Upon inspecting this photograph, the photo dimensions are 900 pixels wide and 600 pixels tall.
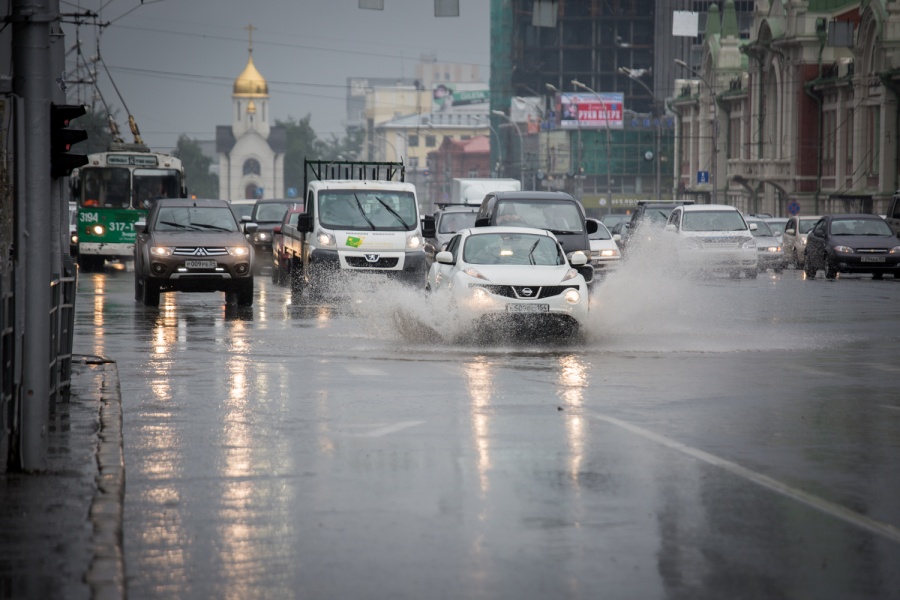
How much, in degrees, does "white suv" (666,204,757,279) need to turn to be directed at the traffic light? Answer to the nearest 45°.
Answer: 0° — it already faces it

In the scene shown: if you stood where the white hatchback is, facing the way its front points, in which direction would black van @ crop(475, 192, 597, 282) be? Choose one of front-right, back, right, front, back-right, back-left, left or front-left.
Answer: back

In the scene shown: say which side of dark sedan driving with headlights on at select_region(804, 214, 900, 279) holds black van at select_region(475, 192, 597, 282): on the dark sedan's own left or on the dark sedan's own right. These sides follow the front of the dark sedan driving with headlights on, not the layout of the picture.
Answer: on the dark sedan's own right

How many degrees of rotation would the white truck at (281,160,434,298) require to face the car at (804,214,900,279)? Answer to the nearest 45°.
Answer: approximately 135° to its left

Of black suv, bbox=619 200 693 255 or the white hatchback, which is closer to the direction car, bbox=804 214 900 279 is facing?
the white hatchback

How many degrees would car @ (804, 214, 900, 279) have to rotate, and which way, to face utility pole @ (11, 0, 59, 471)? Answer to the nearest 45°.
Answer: approximately 45° to its right

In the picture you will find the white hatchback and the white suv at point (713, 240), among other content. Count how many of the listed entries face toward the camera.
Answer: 2

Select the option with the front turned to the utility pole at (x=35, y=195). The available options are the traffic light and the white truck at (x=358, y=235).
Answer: the white truck

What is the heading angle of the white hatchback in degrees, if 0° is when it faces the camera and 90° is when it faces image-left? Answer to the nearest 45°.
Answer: approximately 0°
